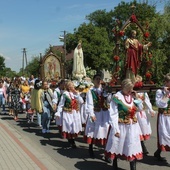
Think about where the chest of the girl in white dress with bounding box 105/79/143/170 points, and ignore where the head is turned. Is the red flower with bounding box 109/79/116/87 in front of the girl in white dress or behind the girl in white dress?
behind

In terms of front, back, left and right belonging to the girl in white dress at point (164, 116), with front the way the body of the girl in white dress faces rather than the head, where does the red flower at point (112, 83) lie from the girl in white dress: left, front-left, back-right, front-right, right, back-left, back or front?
back

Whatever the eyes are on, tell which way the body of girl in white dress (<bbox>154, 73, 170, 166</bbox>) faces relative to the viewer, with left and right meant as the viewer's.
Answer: facing the viewer and to the right of the viewer

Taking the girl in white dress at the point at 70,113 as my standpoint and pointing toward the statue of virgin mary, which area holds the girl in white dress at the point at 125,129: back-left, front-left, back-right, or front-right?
back-right

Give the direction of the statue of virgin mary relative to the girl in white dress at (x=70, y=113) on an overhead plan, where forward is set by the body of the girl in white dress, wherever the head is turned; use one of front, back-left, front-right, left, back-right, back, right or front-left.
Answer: back-left

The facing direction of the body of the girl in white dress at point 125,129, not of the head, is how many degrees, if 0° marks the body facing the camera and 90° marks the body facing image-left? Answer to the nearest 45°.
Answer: approximately 315°

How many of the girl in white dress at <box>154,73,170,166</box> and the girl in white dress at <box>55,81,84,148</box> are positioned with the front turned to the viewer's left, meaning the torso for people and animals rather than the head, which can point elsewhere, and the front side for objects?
0

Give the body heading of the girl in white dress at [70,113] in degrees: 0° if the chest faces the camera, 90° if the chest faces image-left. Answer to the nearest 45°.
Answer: approximately 315°

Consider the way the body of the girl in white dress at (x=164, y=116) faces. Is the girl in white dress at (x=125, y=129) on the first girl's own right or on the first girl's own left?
on the first girl's own right
